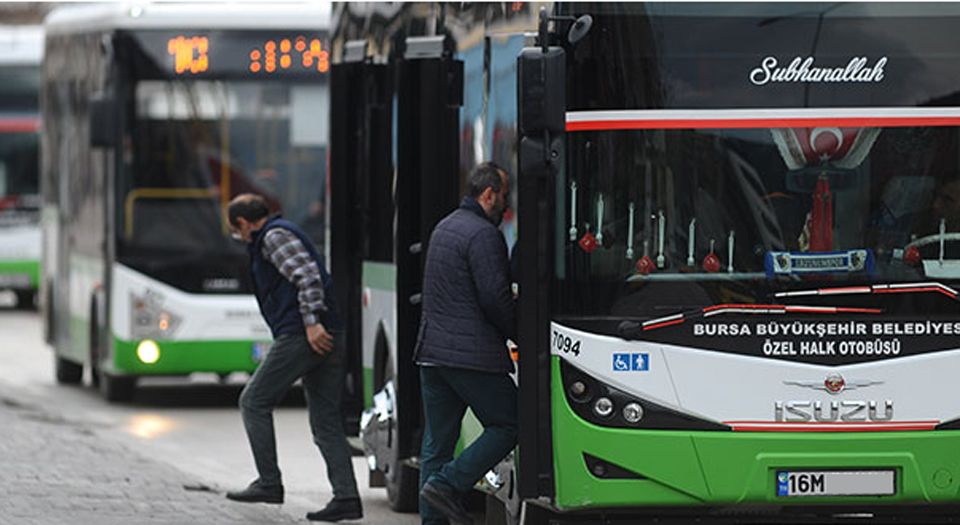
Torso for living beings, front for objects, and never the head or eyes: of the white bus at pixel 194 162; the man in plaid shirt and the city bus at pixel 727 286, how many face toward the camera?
2

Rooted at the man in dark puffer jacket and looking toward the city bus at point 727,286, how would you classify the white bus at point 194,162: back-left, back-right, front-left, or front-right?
back-left

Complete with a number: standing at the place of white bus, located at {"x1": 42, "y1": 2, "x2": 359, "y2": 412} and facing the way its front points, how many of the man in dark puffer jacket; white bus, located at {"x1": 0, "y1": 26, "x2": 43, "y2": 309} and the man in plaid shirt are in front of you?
2

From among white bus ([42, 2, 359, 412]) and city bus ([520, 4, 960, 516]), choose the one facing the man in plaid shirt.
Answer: the white bus

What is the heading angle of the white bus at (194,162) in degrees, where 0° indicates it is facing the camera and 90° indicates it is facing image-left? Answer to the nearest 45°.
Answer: approximately 0°
